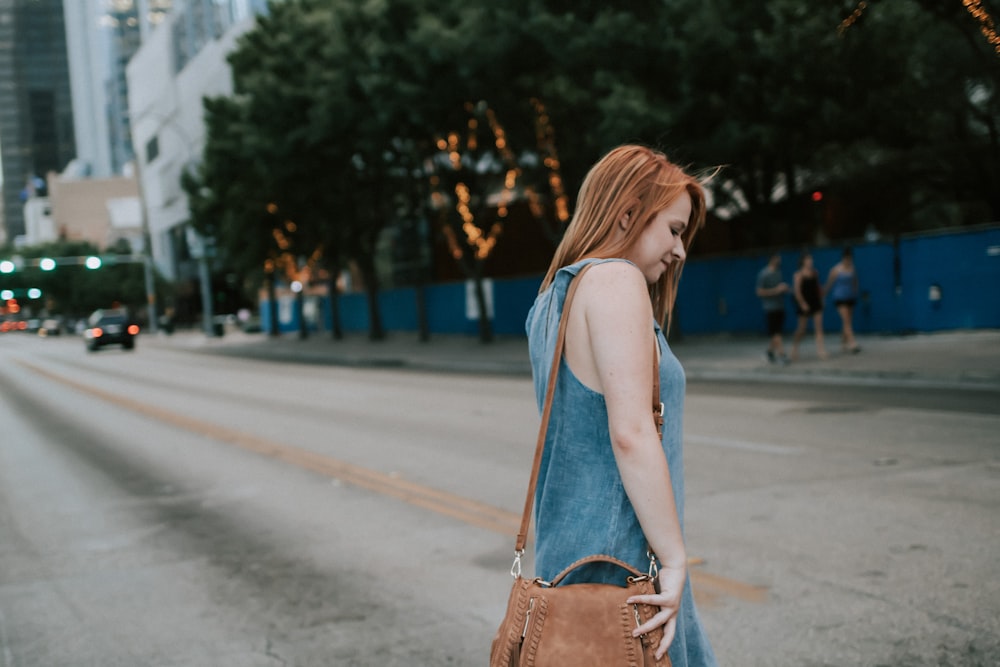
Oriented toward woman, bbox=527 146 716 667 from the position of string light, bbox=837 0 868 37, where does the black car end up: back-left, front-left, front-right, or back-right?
back-right

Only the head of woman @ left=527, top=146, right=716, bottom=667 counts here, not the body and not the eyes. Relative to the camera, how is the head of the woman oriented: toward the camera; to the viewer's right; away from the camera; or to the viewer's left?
to the viewer's right

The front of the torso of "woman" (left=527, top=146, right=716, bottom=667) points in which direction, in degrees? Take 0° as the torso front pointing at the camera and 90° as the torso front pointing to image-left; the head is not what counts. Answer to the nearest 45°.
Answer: approximately 270°

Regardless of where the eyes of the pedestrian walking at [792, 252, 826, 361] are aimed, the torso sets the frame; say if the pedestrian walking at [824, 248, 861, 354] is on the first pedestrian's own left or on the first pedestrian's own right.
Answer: on the first pedestrian's own left

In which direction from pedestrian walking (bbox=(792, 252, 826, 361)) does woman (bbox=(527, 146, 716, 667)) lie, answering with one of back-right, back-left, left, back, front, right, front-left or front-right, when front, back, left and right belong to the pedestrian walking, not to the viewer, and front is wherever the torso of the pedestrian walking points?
front-right

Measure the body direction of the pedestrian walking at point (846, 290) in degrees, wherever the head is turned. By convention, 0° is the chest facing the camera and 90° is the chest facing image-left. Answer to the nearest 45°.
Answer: approximately 315°

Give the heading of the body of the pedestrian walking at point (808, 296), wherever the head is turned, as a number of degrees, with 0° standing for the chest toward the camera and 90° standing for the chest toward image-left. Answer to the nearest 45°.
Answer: approximately 315°

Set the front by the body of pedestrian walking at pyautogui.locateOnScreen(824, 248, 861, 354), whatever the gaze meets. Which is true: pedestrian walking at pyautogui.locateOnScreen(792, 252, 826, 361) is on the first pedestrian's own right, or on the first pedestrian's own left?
on the first pedestrian's own right
